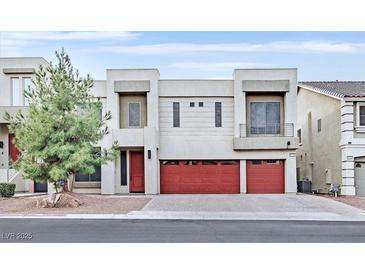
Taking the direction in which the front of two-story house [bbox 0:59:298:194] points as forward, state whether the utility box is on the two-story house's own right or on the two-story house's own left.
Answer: on the two-story house's own left

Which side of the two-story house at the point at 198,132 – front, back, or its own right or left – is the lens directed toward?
front

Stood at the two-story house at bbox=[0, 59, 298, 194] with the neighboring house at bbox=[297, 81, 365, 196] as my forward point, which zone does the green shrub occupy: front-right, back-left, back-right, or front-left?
back-right

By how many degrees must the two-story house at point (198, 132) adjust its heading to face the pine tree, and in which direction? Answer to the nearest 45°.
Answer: approximately 45° to its right

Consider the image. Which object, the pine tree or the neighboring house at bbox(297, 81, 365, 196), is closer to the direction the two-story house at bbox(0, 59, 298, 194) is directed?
the pine tree

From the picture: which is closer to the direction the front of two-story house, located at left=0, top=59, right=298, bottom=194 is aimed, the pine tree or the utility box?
the pine tree

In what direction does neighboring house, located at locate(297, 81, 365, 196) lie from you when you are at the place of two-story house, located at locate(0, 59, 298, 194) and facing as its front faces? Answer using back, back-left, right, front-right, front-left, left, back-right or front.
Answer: left
